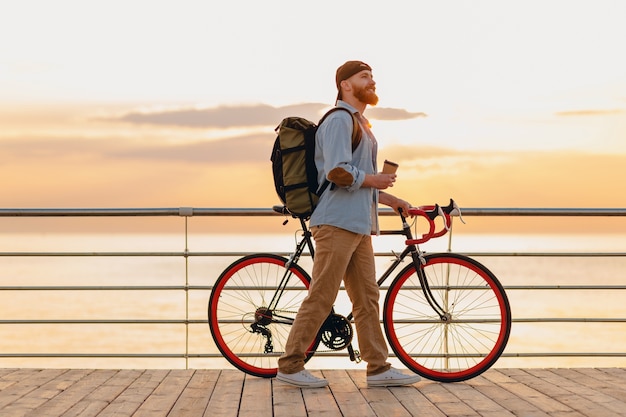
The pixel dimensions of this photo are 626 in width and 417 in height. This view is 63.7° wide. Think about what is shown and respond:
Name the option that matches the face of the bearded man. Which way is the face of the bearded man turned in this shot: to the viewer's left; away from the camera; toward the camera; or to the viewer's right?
to the viewer's right

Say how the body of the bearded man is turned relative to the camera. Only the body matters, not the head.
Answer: to the viewer's right

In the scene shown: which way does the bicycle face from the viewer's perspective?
to the viewer's right
